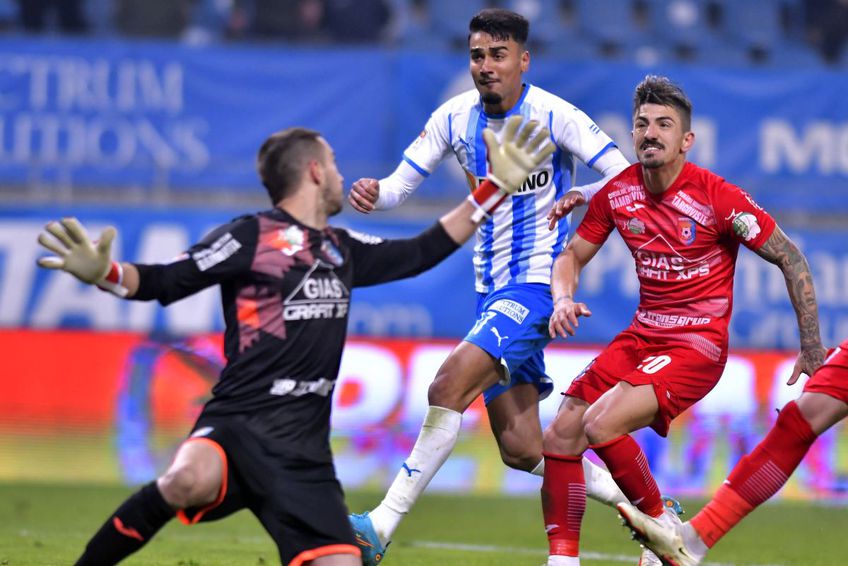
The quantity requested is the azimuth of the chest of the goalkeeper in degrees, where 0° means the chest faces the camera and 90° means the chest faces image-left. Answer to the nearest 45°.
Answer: approximately 315°

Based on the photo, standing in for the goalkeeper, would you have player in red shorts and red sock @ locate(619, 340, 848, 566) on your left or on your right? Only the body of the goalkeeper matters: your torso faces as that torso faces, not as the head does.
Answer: on your left

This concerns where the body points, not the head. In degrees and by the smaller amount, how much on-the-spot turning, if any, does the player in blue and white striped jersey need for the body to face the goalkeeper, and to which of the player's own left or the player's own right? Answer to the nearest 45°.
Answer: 0° — they already face them

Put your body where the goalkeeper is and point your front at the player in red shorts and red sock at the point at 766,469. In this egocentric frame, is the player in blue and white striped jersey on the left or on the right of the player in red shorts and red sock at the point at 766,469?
left

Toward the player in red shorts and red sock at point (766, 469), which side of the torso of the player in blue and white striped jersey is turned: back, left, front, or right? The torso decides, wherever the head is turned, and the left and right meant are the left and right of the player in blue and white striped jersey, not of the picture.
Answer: left

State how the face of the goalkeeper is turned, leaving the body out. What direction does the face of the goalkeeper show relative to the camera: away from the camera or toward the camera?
away from the camera

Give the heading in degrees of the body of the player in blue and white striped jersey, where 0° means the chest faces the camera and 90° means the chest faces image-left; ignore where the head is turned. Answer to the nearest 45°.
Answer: approximately 45°
